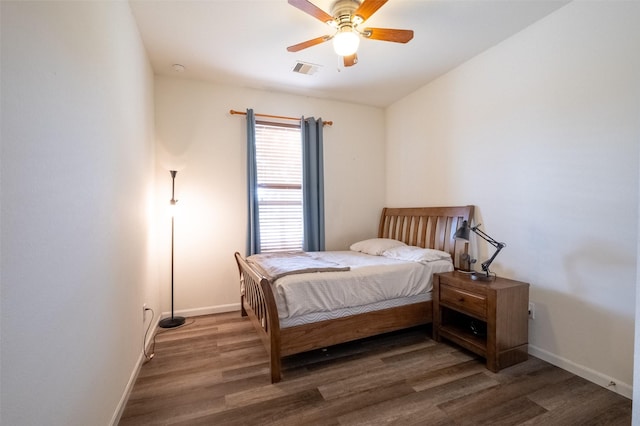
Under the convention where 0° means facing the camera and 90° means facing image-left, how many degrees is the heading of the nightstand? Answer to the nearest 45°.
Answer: approximately 45°

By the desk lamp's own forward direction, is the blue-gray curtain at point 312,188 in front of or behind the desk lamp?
in front

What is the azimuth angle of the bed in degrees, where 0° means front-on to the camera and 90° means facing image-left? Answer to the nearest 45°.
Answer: approximately 45°

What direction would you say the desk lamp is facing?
to the viewer's left

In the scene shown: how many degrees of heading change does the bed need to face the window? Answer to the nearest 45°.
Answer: approximately 90° to its right

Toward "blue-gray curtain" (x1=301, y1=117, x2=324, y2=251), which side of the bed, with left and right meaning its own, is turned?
right
